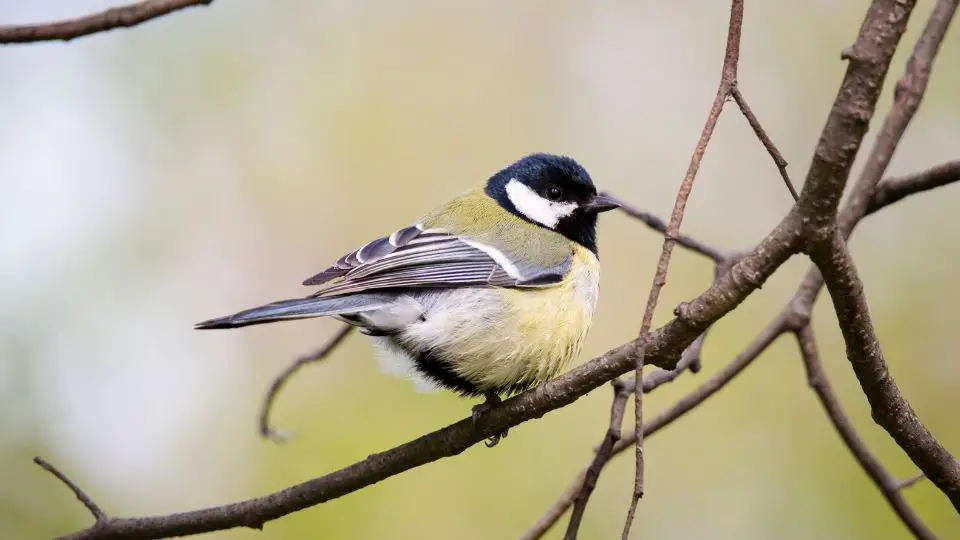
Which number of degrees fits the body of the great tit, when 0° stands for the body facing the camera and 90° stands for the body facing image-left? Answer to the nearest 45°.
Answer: approximately 270°

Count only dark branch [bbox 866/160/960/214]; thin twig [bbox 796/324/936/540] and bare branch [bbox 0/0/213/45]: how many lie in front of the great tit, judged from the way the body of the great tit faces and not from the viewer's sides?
2

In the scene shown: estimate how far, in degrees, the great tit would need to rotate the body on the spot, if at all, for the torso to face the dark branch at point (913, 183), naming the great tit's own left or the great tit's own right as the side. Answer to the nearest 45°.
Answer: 0° — it already faces it

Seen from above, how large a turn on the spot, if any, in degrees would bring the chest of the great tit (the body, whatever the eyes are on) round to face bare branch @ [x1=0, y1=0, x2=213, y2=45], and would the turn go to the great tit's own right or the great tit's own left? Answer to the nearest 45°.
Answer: approximately 135° to the great tit's own right

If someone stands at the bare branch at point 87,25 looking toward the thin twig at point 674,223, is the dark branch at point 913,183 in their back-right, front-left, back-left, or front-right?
front-left

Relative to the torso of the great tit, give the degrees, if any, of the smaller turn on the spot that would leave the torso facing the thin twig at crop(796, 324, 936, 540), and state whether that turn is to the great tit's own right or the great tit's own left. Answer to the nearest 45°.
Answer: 0° — it already faces it

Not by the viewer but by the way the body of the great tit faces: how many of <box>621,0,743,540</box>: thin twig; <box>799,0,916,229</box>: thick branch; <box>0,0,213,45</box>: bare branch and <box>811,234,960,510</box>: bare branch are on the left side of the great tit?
0
